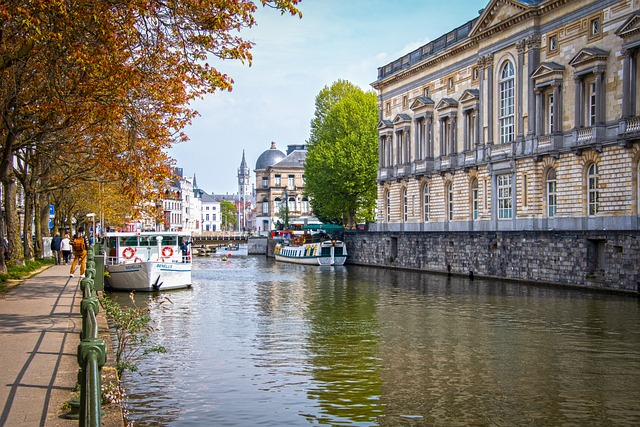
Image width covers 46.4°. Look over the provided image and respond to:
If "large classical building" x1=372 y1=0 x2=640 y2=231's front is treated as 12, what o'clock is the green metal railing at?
The green metal railing is roughly at 11 o'clock from the large classical building.

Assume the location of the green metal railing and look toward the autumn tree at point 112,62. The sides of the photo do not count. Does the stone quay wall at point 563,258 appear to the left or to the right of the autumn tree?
right

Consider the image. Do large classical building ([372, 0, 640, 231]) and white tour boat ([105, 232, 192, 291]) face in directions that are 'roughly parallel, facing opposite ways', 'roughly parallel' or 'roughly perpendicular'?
roughly perpendicular

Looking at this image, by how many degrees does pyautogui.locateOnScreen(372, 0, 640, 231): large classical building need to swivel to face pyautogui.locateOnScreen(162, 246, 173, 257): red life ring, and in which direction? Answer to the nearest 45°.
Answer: approximately 45° to its right

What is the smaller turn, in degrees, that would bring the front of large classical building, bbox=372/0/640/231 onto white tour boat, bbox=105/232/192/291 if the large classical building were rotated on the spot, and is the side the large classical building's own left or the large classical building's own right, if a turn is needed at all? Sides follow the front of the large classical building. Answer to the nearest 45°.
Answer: approximately 45° to the large classical building's own right

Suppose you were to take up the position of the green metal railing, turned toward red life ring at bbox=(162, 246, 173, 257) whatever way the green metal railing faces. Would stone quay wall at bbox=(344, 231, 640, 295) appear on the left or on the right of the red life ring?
right

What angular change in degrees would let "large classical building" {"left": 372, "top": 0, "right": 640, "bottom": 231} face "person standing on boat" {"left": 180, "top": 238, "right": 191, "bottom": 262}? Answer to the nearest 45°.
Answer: approximately 45° to its right

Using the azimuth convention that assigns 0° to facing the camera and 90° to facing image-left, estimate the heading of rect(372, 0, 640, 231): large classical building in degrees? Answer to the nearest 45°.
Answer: approximately 45°

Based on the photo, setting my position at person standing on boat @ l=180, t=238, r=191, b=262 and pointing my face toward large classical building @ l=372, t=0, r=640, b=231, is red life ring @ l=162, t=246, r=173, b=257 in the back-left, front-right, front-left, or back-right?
back-right

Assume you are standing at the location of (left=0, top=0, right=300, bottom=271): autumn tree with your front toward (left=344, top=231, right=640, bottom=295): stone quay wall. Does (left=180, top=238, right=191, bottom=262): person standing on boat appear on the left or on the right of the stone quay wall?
left
